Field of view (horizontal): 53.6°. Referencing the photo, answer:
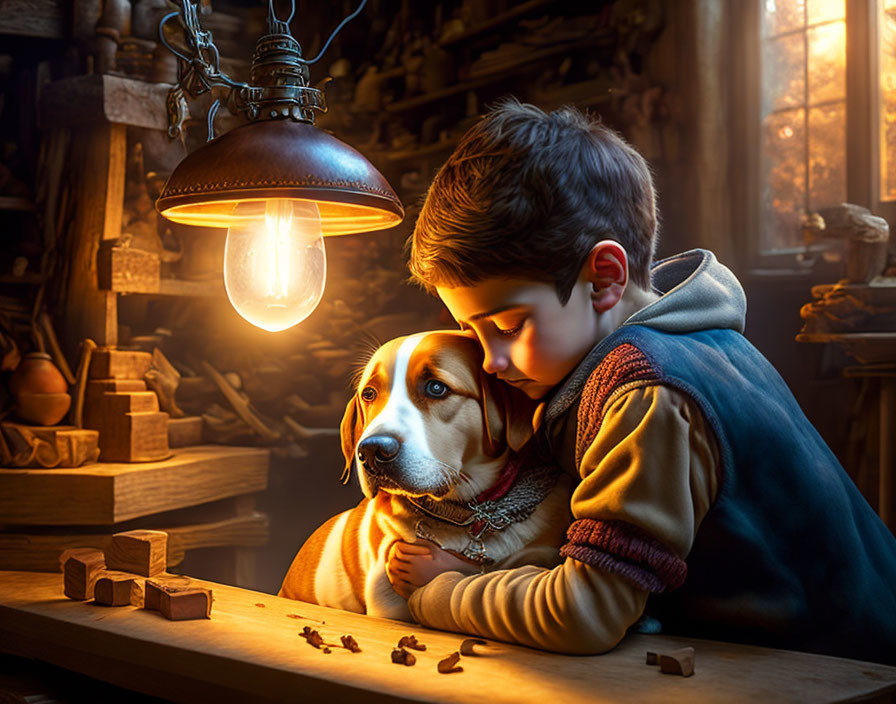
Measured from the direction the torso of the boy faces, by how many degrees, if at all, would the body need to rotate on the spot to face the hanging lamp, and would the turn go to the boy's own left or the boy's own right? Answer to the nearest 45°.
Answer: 0° — they already face it

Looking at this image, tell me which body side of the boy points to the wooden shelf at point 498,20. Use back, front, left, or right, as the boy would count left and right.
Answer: right

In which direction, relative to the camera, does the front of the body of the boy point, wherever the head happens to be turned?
to the viewer's left
